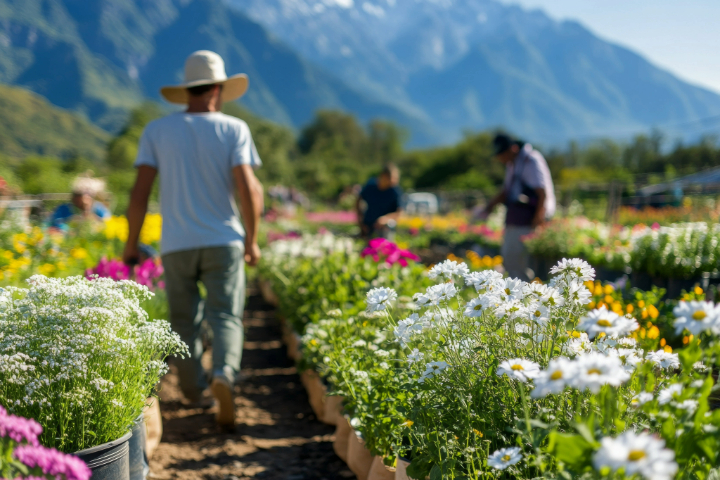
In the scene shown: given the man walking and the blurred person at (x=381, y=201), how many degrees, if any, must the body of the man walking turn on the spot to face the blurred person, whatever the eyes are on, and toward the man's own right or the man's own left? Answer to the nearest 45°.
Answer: approximately 45° to the man's own right

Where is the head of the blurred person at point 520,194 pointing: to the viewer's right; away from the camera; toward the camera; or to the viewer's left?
to the viewer's left

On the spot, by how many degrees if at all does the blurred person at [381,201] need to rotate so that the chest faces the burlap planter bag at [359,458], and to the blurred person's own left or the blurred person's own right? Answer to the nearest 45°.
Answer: approximately 45° to the blurred person's own right

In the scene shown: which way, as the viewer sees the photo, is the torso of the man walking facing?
away from the camera

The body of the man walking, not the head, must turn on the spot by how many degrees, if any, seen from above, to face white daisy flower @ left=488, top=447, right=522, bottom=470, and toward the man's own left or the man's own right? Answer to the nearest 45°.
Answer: approximately 180°

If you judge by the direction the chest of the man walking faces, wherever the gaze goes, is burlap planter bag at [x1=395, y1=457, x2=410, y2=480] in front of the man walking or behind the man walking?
behind

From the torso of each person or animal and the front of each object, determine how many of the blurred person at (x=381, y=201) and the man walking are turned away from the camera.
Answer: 1

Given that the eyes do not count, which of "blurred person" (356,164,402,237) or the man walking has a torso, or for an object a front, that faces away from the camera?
the man walking

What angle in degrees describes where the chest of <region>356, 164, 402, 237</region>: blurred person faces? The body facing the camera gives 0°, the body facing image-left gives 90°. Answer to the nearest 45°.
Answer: approximately 315°

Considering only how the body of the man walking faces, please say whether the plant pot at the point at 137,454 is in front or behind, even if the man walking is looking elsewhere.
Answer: behind
